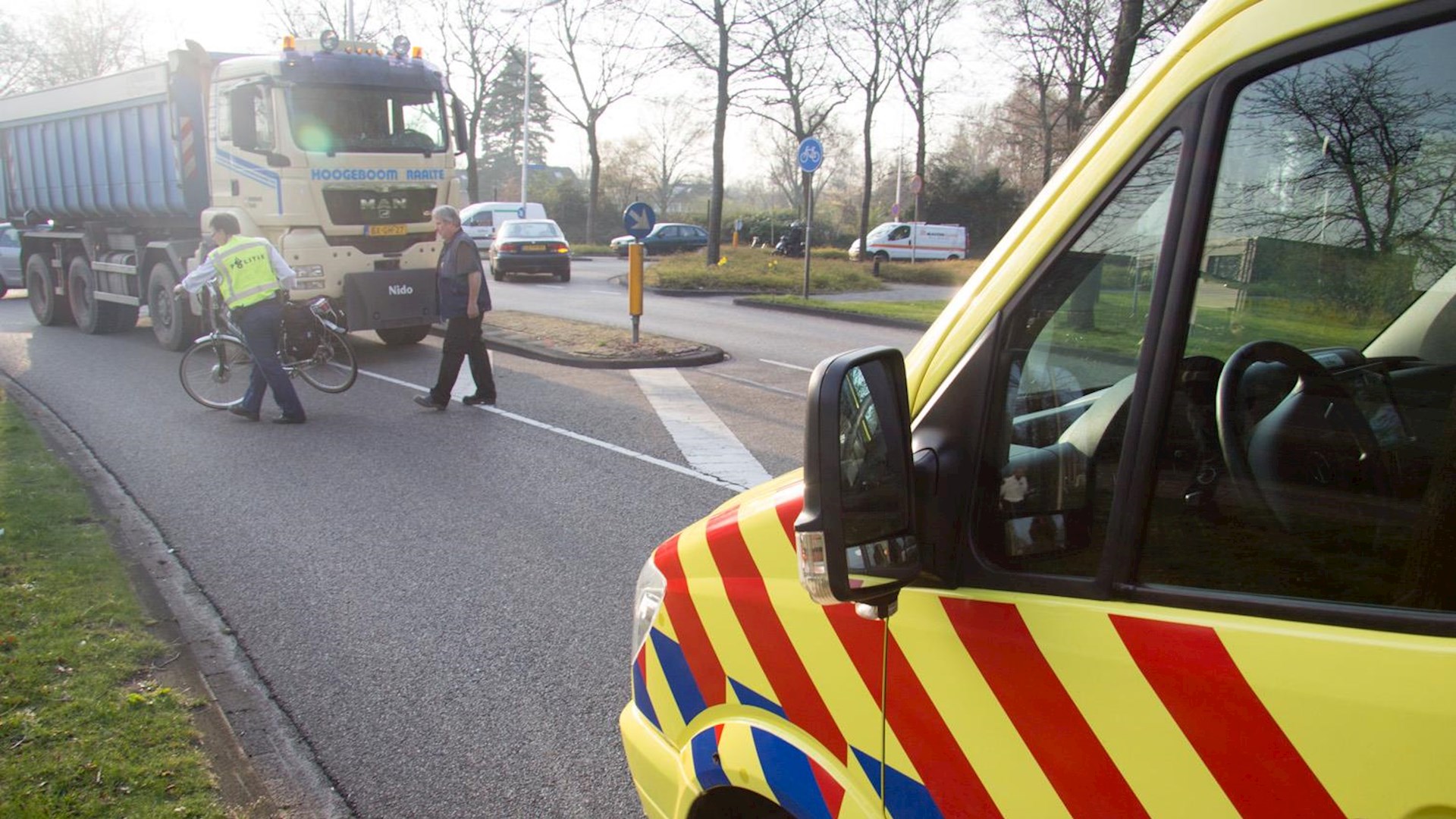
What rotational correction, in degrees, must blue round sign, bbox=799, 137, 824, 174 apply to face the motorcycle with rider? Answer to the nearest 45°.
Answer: approximately 135° to its right

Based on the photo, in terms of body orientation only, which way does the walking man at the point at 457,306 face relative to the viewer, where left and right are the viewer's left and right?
facing to the left of the viewer

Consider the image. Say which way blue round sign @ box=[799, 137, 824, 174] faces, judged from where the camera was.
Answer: facing the viewer and to the left of the viewer

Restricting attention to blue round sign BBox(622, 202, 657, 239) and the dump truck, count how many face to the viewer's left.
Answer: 0

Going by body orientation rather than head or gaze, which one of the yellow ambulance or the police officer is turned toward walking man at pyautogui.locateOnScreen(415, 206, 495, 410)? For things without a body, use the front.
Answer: the yellow ambulance

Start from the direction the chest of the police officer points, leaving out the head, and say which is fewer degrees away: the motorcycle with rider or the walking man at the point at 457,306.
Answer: the motorcycle with rider

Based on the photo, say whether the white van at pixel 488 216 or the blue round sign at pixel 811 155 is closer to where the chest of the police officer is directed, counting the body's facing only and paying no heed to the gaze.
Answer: the white van

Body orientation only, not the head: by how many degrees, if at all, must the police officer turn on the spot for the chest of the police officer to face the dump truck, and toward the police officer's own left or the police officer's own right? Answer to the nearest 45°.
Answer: approximately 45° to the police officer's own right

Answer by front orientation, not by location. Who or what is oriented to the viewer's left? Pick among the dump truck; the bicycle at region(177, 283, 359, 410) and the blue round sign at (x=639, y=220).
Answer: the bicycle

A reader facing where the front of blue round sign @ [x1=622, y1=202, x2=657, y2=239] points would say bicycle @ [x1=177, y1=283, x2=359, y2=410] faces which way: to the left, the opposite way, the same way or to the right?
to the right

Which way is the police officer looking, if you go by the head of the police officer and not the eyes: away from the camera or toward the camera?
away from the camera

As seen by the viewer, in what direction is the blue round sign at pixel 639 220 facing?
toward the camera

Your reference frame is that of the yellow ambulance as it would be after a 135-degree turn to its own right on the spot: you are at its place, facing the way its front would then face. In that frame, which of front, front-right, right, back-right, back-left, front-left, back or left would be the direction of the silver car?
back-left

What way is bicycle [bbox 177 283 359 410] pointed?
to the viewer's left

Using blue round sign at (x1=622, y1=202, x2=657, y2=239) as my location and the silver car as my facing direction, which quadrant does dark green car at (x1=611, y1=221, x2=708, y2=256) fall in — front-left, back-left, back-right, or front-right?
front-right

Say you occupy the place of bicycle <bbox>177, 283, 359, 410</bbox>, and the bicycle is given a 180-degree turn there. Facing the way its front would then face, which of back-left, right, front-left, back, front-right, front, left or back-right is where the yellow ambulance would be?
right
